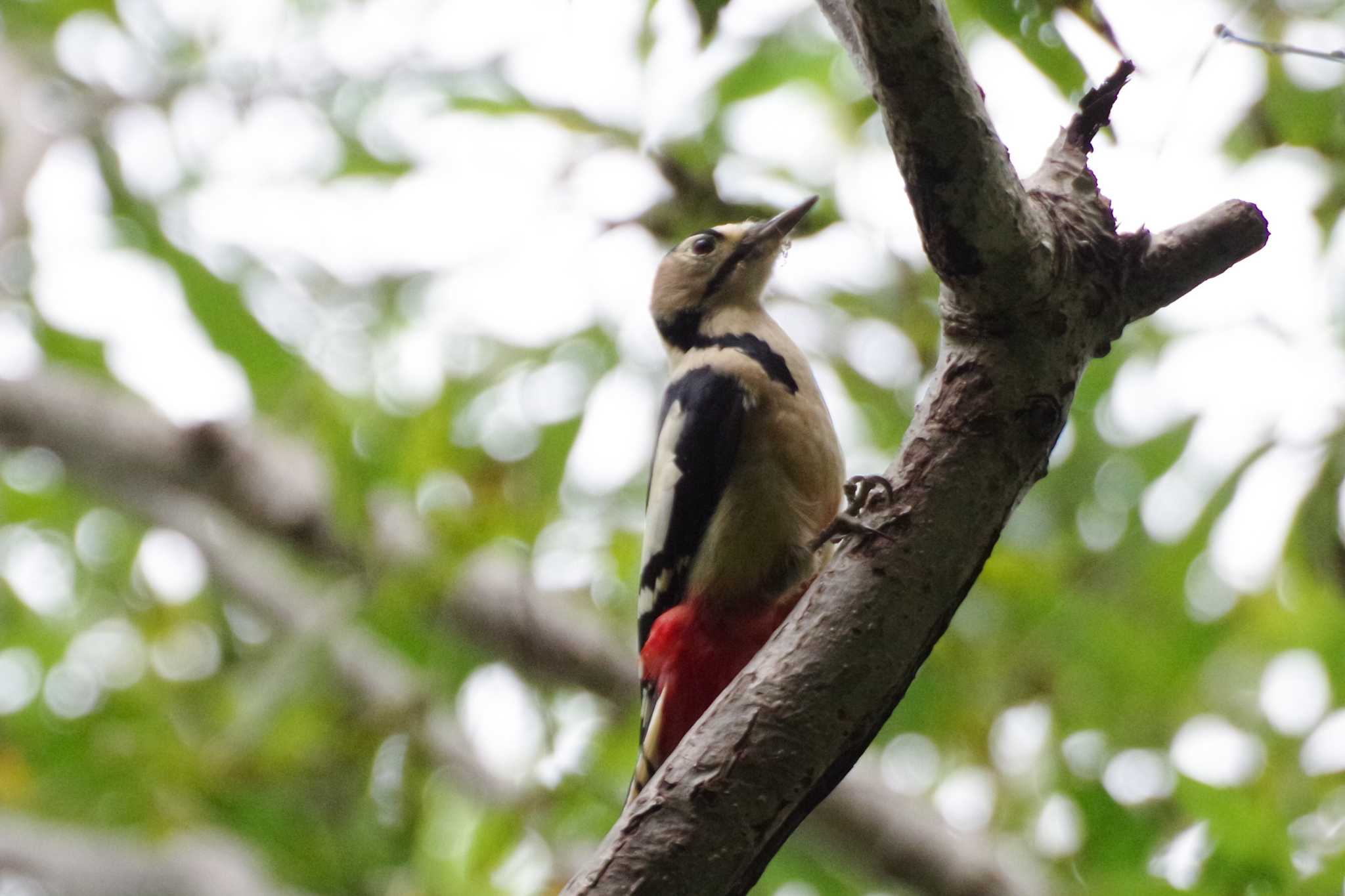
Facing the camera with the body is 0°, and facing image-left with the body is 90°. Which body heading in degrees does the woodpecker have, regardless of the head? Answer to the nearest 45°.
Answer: approximately 270°

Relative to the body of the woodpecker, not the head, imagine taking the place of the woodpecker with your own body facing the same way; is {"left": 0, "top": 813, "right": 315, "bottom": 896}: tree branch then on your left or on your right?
on your left

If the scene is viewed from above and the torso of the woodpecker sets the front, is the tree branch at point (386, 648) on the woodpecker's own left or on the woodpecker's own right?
on the woodpecker's own left
